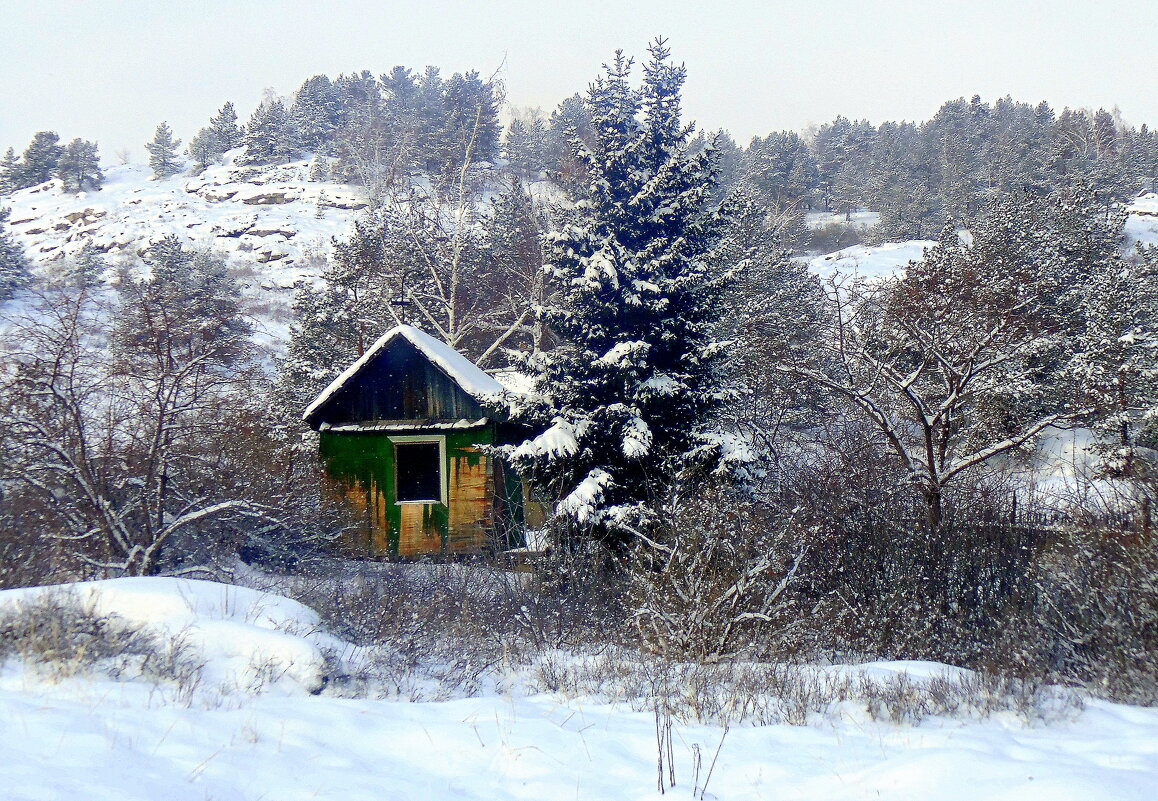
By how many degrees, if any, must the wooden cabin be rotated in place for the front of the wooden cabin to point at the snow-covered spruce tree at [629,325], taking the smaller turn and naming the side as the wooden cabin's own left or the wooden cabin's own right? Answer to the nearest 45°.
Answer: approximately 45° to the wooden cabin's own left

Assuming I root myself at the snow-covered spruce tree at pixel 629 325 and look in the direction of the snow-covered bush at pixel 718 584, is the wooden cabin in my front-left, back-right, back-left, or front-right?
back-right

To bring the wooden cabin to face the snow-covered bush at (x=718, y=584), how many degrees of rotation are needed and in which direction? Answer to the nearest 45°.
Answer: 0° — it already faces it

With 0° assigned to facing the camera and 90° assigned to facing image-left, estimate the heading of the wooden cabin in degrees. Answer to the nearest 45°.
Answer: approximately 0°

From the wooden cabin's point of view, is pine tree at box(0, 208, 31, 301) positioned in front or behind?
behind
